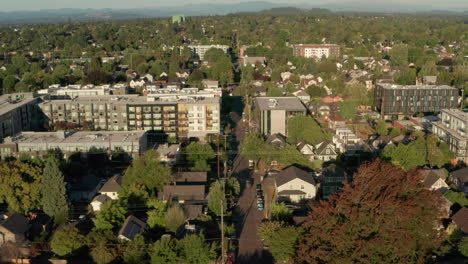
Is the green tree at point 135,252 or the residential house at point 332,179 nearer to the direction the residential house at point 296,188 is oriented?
the green tree

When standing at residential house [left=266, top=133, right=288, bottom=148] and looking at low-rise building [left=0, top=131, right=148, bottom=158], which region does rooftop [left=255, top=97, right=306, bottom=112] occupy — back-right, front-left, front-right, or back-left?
back-right

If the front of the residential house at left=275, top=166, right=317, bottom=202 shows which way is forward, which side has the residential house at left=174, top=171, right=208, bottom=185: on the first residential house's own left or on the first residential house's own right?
on the first residential house's own right

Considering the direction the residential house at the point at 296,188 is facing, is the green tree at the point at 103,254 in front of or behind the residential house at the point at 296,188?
in front

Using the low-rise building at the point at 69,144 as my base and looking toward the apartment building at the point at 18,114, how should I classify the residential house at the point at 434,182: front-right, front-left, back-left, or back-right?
back-right

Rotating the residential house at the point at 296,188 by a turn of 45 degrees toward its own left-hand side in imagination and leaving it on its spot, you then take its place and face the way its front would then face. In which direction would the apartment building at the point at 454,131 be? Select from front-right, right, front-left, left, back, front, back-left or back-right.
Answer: left
